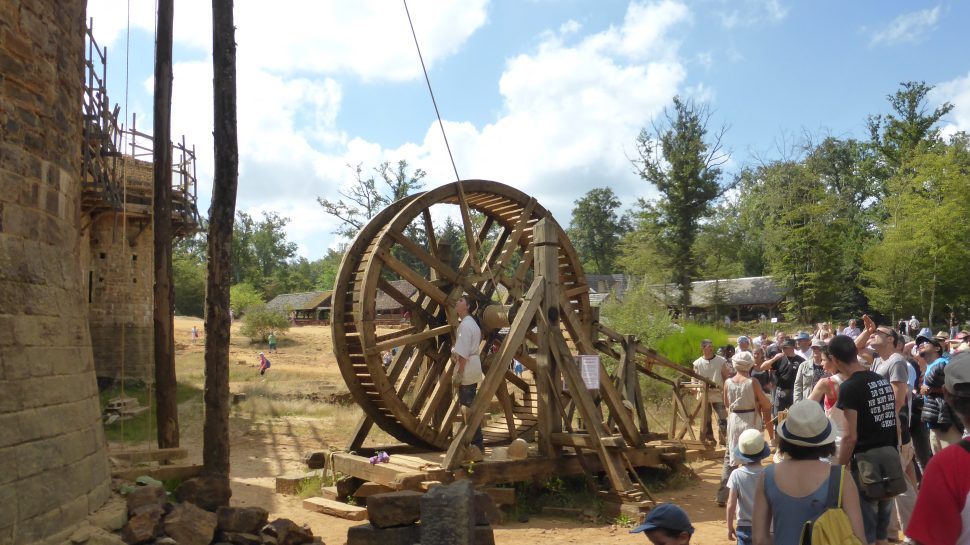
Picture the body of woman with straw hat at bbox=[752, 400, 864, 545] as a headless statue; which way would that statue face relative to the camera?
away from the camera

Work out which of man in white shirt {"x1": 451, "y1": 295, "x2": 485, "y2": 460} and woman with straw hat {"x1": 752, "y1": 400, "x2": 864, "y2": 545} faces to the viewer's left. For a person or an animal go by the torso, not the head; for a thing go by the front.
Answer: the man in white shirt

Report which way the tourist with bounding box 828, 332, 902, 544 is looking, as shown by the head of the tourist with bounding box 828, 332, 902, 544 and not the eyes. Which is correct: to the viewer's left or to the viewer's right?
to the viewer's left

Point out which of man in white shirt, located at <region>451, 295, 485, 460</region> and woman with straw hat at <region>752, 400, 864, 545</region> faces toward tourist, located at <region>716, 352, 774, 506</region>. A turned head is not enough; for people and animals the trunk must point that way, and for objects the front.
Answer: the woman with straw hat

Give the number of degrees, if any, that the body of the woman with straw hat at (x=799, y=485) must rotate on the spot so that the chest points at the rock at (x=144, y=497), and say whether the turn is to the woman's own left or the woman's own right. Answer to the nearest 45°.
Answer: approximately 90° to the woman's own left

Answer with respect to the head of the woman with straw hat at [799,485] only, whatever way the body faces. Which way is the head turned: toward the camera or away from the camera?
away from the camera

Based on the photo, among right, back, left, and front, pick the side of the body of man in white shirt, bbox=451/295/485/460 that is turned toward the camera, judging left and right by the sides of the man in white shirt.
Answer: left

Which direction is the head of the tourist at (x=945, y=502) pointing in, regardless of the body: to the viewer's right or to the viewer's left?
to the viewer's left
